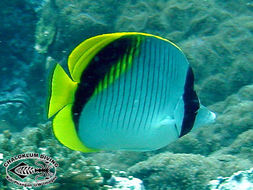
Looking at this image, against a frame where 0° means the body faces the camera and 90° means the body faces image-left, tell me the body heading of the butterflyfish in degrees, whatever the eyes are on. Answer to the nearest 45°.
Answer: approximately 270°
